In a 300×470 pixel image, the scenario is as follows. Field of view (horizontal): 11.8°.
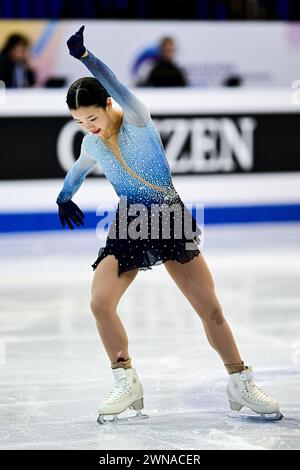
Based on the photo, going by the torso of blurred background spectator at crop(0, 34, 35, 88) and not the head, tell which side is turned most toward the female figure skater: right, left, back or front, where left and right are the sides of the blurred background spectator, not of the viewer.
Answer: front

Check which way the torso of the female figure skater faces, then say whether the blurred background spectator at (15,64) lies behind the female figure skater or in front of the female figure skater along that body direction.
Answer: behind

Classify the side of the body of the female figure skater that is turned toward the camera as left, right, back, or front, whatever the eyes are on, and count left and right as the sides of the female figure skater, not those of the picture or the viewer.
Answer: front

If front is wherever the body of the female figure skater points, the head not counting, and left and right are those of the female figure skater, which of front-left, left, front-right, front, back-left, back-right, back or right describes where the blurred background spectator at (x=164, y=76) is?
back

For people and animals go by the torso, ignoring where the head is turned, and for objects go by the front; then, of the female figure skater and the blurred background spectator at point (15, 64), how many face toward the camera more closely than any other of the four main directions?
2

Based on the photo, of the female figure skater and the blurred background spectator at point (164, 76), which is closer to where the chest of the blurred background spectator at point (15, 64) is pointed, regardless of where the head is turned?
the female figure skater

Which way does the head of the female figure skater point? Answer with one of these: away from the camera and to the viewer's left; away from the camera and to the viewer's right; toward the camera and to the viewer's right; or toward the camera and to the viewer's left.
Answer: toward the camera and to the viewer's left

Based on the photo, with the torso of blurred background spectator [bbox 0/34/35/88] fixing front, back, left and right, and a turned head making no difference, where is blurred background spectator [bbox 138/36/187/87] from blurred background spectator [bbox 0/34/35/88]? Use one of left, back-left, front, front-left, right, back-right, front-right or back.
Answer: left

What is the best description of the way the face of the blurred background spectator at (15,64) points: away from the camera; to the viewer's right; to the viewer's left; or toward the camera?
toward the camera

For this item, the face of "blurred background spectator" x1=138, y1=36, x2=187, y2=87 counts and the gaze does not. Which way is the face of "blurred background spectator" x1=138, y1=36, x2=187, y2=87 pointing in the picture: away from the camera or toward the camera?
toward the camera

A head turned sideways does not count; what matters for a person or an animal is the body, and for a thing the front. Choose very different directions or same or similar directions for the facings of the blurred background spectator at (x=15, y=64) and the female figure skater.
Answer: same or similar directions
